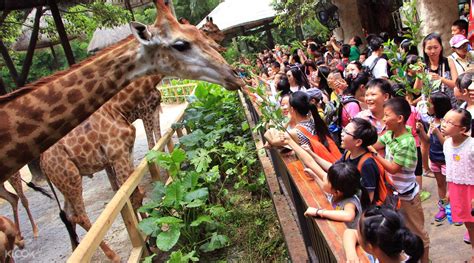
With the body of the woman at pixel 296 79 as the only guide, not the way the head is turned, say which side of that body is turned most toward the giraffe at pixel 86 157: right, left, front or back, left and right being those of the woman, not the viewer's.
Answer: front

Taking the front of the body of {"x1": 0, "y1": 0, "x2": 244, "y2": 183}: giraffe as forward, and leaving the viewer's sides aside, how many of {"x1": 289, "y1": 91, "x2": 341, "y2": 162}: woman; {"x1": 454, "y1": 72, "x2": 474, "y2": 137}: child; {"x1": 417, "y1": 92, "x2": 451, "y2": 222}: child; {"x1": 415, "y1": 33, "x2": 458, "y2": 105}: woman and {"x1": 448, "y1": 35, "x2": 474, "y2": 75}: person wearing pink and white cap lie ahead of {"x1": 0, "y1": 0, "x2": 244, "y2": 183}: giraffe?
5

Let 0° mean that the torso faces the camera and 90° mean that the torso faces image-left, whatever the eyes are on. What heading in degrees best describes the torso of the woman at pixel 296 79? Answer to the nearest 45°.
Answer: approximately 90°

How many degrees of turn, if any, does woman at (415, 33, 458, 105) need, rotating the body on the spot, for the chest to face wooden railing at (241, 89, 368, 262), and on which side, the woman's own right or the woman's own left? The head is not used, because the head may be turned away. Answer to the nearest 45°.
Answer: approximately 45° to the woman's own right

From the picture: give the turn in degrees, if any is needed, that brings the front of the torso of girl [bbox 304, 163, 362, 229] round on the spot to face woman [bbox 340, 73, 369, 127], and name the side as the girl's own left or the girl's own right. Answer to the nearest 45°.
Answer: approximately 90° to the girl's own right

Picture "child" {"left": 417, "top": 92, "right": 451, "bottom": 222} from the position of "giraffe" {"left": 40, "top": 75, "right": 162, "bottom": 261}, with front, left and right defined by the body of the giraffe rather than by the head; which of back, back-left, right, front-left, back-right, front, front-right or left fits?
front-right

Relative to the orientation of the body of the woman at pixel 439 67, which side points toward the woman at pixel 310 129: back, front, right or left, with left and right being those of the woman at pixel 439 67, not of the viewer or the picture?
front

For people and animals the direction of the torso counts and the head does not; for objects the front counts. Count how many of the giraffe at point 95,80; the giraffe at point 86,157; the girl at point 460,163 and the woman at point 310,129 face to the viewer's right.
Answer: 2

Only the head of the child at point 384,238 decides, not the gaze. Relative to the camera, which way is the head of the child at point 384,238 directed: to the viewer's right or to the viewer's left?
to the viewer's left

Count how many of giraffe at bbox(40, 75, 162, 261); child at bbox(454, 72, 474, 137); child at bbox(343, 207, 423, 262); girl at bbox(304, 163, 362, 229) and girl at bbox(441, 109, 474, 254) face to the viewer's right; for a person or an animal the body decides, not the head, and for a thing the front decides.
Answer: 1

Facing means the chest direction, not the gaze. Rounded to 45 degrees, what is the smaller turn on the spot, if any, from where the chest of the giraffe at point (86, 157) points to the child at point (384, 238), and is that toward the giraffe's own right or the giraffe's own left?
approximately 90° to the giraffe's own right

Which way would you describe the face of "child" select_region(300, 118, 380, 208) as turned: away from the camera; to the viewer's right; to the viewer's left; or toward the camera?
to the viewer's left

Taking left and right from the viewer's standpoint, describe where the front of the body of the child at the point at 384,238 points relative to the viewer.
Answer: facing away from the viewer and to the left of the viewer

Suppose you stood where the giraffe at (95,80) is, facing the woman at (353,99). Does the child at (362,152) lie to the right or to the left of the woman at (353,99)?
right

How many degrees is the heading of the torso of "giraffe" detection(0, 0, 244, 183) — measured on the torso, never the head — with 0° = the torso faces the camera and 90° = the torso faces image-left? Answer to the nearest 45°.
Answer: approximately 270°
